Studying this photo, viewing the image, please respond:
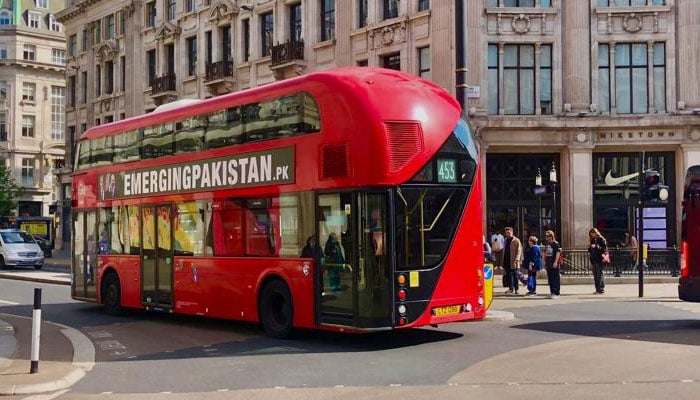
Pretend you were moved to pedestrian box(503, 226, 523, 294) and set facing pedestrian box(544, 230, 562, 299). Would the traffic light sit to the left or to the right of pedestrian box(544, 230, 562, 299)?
left

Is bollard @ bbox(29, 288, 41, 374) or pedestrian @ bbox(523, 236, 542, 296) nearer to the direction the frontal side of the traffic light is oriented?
the bollard

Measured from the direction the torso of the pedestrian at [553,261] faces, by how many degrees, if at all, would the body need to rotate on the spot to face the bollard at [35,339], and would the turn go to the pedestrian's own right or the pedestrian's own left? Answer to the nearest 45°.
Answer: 0° — they already face it

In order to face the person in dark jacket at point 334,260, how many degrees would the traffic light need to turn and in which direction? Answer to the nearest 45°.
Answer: approximately 45° to its right

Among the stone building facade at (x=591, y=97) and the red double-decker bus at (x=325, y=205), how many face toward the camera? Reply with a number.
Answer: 1
